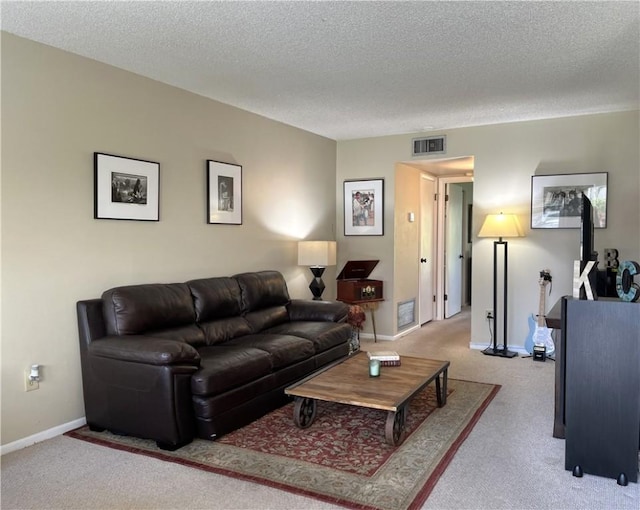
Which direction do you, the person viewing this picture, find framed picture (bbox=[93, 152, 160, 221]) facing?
facing the viewer and to the right of the viewer

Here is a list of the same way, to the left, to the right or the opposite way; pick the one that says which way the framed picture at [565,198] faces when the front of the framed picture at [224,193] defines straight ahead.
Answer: to the right

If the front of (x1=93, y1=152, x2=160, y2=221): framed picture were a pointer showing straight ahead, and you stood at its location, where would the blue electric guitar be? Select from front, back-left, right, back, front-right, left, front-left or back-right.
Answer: front-left

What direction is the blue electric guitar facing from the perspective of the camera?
toward the camera

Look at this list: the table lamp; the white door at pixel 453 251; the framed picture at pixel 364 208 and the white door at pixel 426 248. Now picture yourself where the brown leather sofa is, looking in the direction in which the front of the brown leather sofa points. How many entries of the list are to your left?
4

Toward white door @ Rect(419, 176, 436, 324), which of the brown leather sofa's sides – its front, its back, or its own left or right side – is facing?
left

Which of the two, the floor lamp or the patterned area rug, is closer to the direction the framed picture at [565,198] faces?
the patterned area rug

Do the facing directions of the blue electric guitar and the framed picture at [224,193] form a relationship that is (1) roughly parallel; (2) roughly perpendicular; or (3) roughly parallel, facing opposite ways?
roughly perpendicular

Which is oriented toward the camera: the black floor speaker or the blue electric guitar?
the blue electric guitar

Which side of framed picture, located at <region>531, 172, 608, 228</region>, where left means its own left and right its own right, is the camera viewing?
front

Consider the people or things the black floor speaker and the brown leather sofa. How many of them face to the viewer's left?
1

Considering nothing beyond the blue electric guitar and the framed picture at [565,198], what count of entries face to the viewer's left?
0
